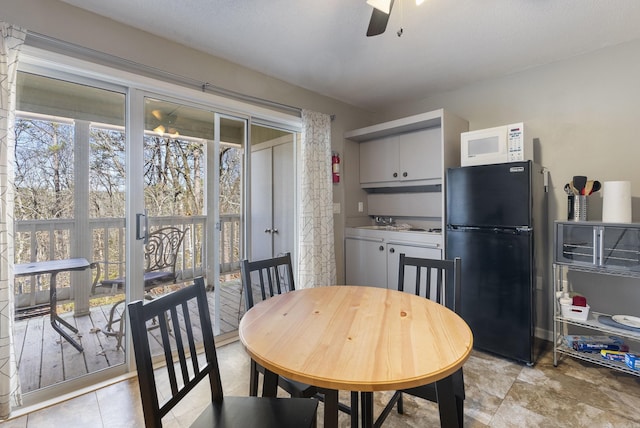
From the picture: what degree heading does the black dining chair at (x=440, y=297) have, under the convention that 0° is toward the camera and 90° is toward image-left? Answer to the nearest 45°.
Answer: approximately 45°

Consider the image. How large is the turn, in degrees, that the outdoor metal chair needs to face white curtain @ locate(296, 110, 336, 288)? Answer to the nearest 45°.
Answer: approximately 135° to its left

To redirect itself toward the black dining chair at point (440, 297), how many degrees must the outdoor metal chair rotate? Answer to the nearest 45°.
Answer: approximately 90° to its left

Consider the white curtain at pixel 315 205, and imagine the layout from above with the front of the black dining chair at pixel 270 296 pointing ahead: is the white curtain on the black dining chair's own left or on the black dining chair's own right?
on the black dining chair's own left

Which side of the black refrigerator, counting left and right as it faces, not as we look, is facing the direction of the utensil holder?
left

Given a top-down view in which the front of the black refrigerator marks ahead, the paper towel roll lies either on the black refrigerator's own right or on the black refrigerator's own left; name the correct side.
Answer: on the black refrigerator's own left

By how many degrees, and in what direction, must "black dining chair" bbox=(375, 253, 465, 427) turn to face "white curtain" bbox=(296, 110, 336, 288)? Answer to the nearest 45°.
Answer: approximately 90° to its right

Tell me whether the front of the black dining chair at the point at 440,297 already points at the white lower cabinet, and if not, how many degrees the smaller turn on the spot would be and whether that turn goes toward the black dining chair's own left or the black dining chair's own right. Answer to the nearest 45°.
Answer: approximately 135° to the black dining chair's own right

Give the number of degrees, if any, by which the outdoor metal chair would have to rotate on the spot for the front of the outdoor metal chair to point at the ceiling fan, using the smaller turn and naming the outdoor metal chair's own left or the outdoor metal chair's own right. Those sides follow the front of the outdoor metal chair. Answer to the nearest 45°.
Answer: approximately 90° to the outdoor metal chair's own left

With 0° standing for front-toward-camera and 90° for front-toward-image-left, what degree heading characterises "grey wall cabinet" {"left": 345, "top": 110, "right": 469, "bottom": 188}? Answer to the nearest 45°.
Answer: approximately 45°

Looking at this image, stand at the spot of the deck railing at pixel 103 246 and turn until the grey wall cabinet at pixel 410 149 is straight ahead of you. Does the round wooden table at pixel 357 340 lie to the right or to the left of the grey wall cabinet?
right

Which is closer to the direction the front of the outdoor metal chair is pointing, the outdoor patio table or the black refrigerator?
the outdoor patio table
